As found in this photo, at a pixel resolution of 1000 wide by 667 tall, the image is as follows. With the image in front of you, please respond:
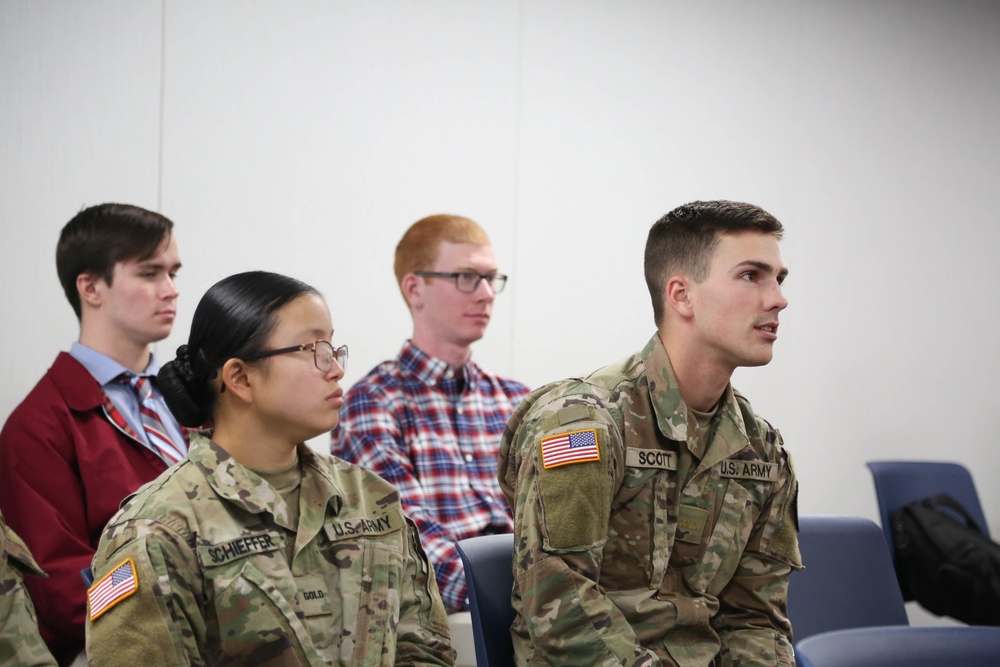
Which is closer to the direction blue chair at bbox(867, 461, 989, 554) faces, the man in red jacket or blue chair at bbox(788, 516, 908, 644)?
the blue chair

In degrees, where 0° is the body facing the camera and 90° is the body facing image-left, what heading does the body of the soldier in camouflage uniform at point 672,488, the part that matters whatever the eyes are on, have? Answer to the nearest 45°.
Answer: approximately 315°

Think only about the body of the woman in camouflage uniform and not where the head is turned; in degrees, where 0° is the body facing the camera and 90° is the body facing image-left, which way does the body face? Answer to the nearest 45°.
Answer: approximately 315°
